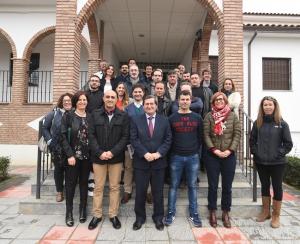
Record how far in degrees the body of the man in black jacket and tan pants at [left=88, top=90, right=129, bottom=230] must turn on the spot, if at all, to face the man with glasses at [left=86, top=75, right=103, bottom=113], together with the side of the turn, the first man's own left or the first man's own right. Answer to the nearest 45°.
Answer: approximately 180°

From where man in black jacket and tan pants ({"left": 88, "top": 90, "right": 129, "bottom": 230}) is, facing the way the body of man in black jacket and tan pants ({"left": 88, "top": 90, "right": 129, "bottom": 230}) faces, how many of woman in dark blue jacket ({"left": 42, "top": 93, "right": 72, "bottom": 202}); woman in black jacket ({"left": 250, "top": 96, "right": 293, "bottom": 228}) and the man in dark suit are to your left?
2

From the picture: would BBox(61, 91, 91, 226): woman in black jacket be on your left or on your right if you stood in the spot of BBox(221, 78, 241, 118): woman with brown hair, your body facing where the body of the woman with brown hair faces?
on your right

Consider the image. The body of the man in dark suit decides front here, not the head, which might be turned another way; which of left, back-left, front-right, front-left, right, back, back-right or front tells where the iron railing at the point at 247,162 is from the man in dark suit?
back-left

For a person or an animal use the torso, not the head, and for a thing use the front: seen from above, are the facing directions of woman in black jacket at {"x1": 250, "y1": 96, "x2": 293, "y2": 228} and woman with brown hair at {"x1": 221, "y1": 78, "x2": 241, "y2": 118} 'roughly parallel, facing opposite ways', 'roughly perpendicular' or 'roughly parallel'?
roughly parallel

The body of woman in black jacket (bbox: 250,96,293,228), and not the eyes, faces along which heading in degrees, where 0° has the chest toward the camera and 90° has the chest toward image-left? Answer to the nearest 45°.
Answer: approximately 0°

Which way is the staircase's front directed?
toward the camera

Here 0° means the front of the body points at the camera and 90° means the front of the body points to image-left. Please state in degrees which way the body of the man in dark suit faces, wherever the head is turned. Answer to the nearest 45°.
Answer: approximately 0°

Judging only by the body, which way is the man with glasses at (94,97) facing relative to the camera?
toward the camera

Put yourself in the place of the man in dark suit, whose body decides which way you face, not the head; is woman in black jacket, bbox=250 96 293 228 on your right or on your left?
on your left

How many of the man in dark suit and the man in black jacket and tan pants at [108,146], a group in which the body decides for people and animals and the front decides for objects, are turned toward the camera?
2
